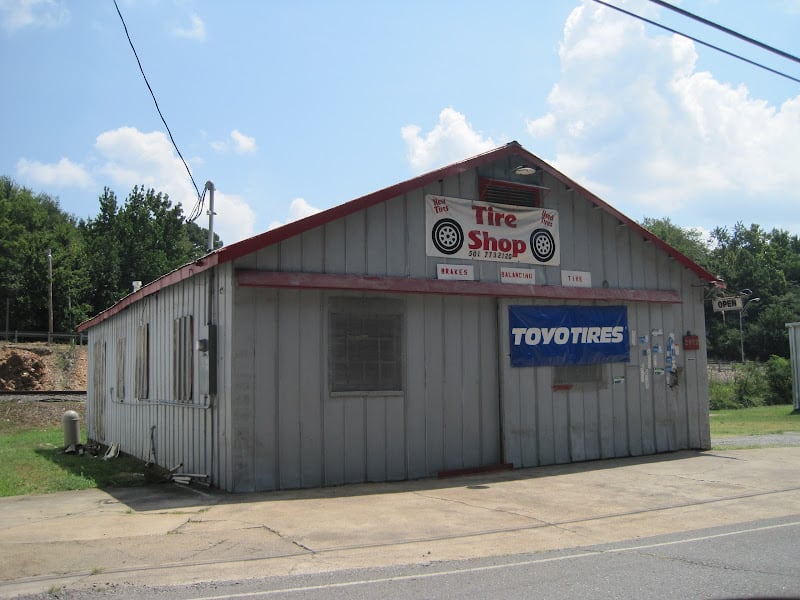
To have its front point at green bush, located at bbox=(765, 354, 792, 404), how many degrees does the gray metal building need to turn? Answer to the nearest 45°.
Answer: approximately 90° to its left

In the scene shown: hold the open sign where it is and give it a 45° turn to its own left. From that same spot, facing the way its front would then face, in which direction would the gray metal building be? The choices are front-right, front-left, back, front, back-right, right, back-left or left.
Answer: right

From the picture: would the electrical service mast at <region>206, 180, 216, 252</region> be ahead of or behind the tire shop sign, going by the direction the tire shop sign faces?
behind

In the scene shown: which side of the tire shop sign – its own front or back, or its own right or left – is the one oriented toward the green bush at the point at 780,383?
left

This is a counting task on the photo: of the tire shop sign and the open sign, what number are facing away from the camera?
0

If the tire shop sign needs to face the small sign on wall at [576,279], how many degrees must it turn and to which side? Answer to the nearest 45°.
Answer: approximately 90° to its left

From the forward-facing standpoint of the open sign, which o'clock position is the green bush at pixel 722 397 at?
The green bush is roughly at 6 o'clock from the open sign.

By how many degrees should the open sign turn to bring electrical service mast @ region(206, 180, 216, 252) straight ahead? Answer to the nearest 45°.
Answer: approximately 90° to its right

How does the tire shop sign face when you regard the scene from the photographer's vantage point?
facing the viewer and to the right of the viewer

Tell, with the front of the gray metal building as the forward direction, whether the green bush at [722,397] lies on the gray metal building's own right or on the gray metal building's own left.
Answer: on the gray metal building's own left

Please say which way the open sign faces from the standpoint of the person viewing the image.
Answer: facing the viewer
